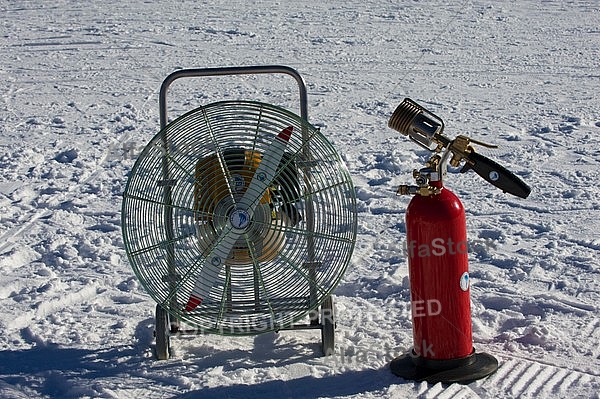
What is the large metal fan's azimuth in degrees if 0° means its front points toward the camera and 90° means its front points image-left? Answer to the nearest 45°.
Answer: approximately 0°

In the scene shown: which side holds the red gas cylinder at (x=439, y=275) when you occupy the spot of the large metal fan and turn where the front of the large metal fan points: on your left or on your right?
on your left
